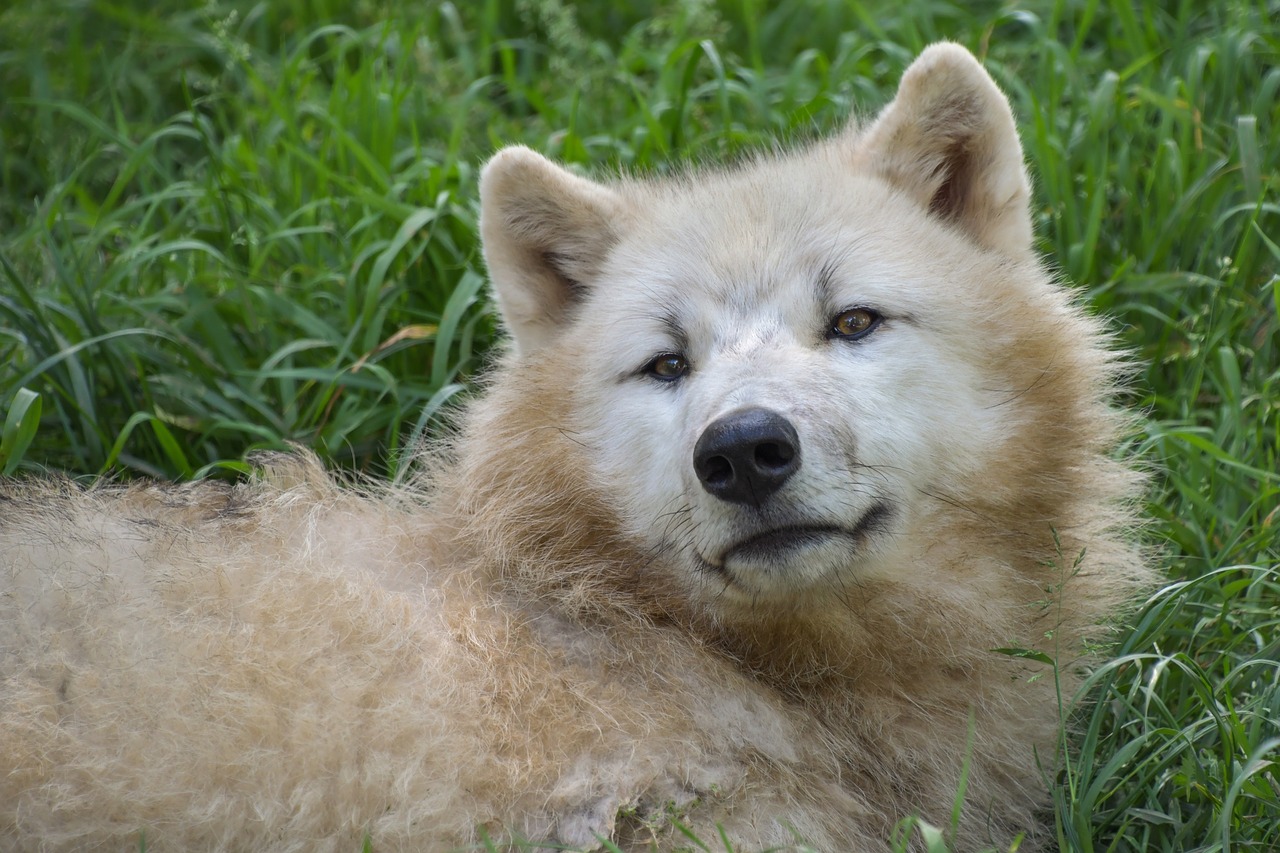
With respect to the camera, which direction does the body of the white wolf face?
to the viewer's right
